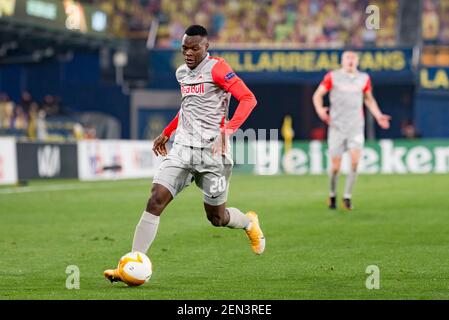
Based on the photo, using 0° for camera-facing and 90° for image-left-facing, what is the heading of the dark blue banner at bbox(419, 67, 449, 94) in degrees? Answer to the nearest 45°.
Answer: approximately 0°

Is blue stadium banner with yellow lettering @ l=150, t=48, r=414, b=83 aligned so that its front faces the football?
yes

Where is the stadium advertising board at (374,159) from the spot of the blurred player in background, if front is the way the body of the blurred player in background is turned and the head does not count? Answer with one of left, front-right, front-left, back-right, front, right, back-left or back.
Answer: back

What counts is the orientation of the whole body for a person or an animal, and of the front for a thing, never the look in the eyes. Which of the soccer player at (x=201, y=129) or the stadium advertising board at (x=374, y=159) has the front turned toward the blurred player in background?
the stadium advertising board

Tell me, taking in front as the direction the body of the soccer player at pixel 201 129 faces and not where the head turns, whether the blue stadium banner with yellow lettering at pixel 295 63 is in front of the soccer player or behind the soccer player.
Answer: behind

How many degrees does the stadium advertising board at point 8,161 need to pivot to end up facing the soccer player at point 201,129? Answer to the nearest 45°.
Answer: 0° — it already faces them

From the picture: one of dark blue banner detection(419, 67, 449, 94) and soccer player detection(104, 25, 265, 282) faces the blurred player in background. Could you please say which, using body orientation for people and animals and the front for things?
the dark blue banner

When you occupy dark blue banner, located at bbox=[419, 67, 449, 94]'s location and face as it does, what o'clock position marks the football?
The football is roughly at 12 o'clock from the dark blue banner.

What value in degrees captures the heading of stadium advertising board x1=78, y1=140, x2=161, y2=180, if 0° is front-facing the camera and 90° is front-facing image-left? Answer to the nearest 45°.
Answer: approximately 0°

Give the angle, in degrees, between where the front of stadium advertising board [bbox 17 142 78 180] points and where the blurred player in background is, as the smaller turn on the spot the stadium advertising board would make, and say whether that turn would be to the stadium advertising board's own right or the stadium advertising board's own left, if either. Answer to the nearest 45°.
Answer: approximately 45° to the stadium advertising board's own left
